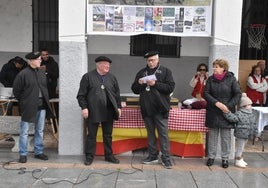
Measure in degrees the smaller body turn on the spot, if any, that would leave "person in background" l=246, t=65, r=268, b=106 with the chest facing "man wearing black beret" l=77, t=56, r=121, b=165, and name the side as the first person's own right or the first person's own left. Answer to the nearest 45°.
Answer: approximately 45° to the first person's own right

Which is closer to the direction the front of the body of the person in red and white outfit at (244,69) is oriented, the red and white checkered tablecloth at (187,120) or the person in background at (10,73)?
the red and white checkered tablecloth

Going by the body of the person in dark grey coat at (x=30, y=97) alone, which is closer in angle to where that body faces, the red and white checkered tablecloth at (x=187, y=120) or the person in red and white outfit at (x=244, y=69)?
the red and white checkered tablecloth

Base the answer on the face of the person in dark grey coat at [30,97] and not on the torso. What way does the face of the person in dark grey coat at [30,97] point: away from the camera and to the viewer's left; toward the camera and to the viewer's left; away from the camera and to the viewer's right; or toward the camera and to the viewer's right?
toward the camera and to the viewer's right

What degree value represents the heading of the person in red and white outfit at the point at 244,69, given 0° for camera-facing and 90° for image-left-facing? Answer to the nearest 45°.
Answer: approximately 0°

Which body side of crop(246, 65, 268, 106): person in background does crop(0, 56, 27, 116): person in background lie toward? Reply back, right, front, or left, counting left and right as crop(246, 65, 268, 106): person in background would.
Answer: right

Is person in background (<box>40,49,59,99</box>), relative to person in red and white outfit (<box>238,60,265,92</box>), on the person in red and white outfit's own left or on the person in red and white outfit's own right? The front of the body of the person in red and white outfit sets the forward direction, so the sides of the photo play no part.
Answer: on the person in red and white outfit's own right

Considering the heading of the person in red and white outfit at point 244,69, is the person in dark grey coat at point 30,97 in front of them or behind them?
in front

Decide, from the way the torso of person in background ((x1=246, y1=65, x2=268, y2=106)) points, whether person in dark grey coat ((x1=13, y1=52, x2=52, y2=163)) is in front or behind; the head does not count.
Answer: in front
